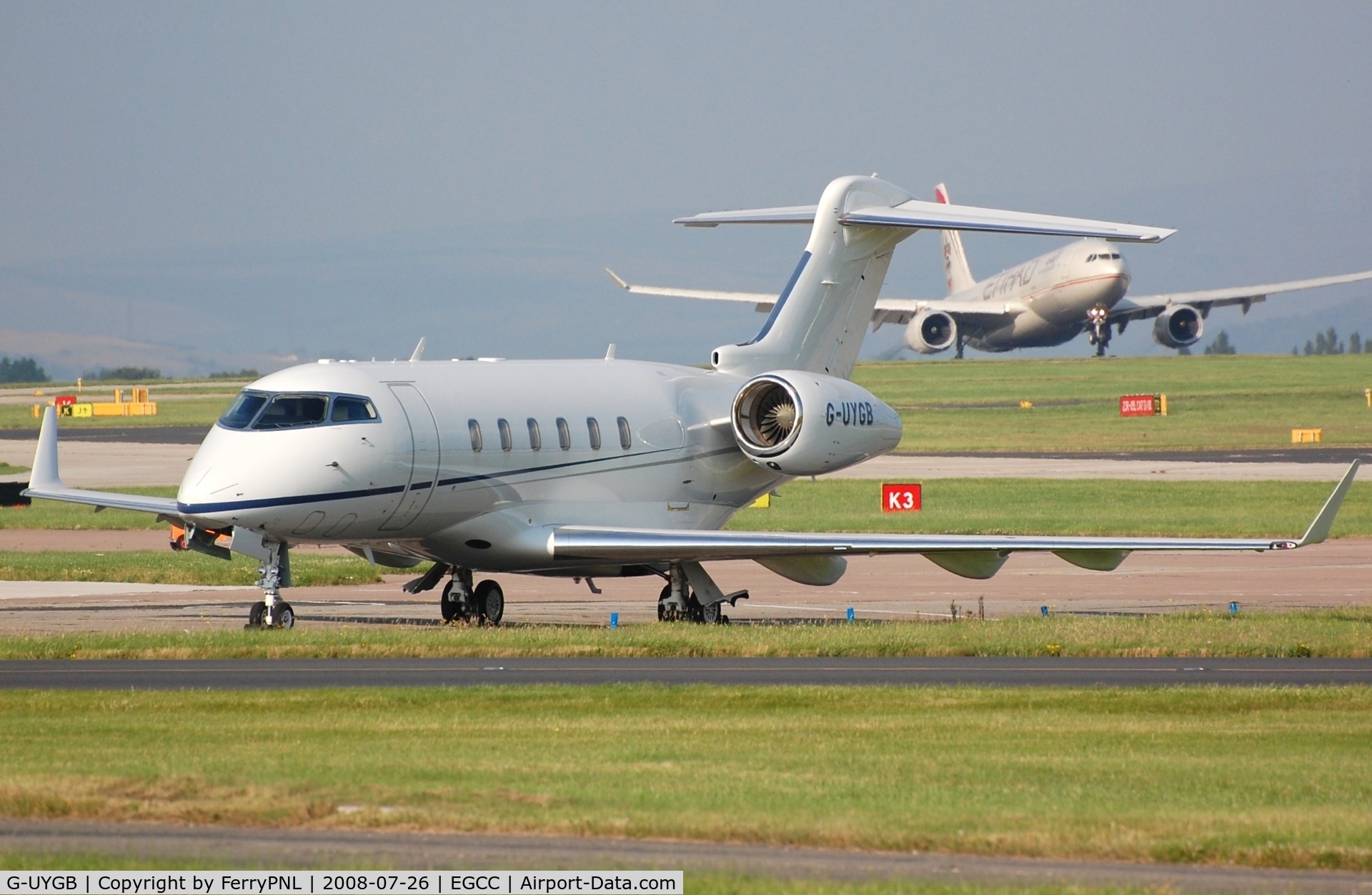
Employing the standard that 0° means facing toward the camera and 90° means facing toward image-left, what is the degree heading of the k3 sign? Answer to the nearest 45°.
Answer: approximately 0°

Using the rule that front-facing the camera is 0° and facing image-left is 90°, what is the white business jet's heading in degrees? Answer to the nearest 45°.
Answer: approximately 45°

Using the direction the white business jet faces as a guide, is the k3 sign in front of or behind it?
behind

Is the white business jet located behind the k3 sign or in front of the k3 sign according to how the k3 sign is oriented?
in front
